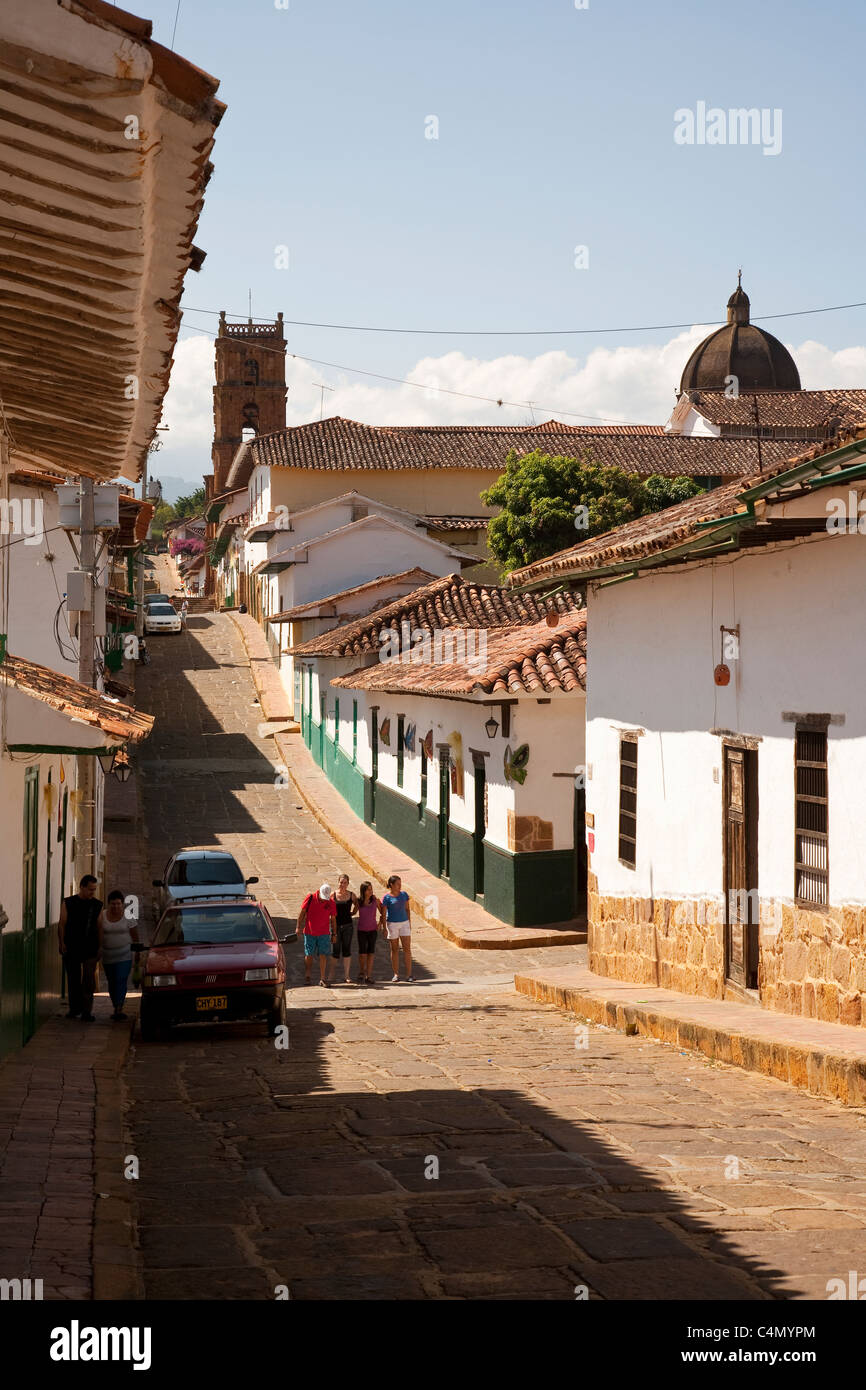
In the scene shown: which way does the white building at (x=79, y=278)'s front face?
to the viewer's right

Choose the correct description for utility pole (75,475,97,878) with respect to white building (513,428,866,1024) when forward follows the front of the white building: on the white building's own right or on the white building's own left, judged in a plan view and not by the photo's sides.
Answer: on the white building's own right

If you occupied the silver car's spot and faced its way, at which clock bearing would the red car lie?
The red car is roughly at 12 o'clock from the silver car.

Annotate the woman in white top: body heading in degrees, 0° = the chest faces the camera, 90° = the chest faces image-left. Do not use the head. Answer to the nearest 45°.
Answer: approximately 0°

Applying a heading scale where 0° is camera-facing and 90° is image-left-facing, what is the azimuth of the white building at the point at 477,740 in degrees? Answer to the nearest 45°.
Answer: approximately 45°

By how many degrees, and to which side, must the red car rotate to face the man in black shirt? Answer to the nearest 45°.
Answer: approximately 135° to its right

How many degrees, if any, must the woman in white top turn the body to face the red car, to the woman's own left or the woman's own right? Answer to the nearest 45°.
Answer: approximately 45° to the woman's own left

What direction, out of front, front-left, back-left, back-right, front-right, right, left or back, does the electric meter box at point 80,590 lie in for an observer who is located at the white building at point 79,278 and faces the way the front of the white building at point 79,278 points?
left

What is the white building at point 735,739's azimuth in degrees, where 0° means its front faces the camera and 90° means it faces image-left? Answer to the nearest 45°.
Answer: approximately 45°

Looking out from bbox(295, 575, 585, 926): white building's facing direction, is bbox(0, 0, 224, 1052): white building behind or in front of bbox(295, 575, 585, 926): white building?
in front

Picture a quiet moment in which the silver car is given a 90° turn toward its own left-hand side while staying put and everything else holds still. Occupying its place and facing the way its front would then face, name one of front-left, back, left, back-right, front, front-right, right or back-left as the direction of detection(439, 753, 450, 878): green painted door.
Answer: front-left

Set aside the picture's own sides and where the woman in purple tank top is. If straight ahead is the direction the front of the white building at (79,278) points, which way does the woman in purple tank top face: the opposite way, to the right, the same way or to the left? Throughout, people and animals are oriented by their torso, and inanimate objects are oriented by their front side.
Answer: to the right
